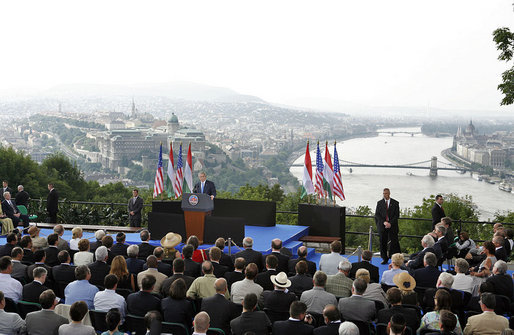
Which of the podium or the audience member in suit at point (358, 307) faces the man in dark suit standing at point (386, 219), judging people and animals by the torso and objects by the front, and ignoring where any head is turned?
the audience member in suit

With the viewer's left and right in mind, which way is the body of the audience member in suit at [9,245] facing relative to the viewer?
facing away from the viewer and to the right of the viewer

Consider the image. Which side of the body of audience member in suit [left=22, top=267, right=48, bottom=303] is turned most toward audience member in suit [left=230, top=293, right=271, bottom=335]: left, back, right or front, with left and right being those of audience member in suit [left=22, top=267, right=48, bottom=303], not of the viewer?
right

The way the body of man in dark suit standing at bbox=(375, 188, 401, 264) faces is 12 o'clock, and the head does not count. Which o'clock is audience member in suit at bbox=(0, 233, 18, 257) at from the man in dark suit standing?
The audience member in suit is roughly at 2 o'clock from the man in dark suit standing.

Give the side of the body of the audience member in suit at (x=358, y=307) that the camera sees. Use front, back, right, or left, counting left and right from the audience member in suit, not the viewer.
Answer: back

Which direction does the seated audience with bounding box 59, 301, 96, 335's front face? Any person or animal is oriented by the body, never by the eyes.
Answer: away from the camera

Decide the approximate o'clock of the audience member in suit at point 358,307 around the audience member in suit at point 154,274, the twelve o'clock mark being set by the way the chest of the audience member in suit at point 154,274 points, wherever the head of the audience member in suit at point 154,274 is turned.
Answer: the audience member in suit at point 358,307 is roughly at 4 o'clock from the audience member in suit at point 154,274.

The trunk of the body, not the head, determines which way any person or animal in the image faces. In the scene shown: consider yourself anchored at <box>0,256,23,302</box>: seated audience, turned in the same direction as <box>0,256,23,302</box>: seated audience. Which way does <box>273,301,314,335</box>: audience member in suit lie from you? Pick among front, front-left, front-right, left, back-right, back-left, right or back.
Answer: right

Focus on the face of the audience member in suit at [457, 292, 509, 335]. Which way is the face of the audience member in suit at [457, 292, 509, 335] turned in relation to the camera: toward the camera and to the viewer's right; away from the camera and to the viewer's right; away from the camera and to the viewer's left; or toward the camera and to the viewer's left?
away from the camera and to the viewer's left

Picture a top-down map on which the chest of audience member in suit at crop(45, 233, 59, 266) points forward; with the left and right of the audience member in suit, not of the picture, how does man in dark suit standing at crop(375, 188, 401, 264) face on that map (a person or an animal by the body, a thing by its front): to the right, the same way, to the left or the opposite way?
the opposite way

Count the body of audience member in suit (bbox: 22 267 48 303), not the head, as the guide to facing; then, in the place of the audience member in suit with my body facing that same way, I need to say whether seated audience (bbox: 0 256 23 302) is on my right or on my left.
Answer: on my left

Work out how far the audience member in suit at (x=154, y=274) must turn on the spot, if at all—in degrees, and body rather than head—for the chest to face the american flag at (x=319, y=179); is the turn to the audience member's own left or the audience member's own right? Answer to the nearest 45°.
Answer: approximately 45° to the audience member's own right

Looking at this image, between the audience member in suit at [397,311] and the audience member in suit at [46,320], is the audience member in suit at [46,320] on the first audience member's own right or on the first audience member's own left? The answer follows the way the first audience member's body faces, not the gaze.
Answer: on the first audience member's own left

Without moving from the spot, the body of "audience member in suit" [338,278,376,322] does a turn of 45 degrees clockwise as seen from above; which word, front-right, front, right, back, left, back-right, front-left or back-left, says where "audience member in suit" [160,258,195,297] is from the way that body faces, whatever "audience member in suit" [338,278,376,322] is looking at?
back-left

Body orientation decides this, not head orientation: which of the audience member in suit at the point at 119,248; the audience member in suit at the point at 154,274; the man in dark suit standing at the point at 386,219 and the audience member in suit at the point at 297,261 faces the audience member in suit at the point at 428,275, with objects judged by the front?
the man in dark suit standing

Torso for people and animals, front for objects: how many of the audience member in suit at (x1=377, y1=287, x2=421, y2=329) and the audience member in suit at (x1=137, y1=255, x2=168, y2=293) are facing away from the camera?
2

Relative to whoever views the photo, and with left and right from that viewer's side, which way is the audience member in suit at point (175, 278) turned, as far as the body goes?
facing away from the viewer
